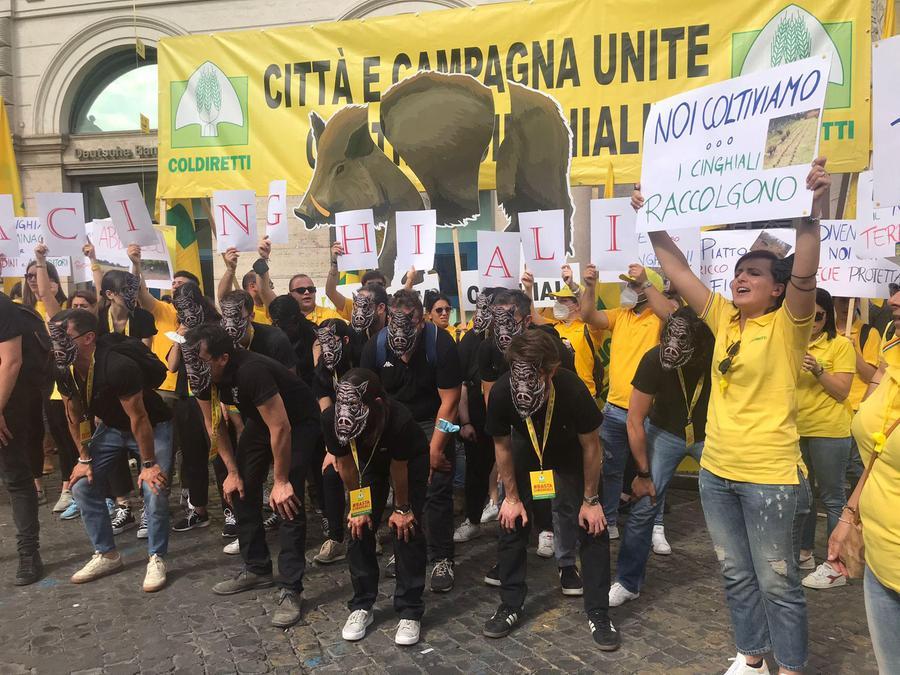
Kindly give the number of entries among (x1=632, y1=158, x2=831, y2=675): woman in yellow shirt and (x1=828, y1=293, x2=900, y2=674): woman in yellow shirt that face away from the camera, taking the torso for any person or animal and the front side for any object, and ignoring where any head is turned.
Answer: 0

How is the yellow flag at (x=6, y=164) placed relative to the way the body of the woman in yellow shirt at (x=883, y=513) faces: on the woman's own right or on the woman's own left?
on the woman's own right

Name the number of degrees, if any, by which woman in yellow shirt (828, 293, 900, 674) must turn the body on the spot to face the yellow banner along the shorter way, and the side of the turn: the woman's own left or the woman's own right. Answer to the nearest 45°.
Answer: approximately 90° to the woman's own right

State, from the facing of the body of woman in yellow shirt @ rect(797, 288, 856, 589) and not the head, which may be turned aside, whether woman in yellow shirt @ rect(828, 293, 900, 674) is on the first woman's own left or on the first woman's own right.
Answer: on the first woman's own left

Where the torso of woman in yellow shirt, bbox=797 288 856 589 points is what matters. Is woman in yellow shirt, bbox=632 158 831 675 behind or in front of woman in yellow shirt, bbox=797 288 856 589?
in front

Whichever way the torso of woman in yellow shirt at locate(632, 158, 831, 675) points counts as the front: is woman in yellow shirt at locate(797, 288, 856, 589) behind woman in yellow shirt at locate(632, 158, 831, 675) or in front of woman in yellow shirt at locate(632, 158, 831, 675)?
behind

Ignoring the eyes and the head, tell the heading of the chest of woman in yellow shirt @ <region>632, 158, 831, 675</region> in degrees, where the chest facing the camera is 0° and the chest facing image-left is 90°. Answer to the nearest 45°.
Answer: approximately 45°
